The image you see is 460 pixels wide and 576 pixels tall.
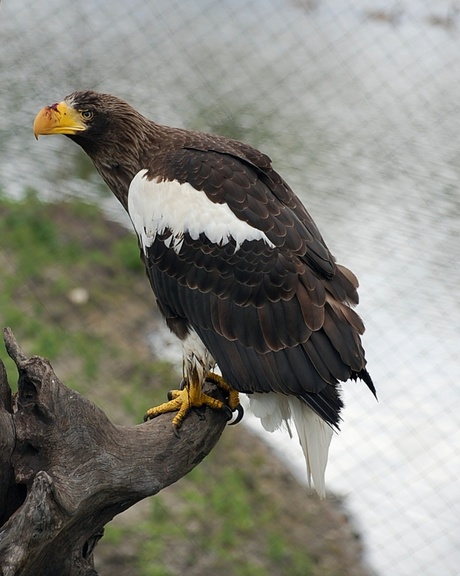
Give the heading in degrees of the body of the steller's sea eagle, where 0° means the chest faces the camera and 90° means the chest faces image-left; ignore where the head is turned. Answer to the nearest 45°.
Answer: approximately 90°
